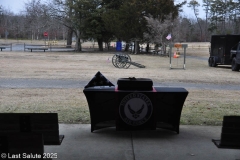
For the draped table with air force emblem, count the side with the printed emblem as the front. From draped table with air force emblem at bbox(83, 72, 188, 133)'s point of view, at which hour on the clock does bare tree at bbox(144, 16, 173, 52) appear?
The bare tree is roughly at 6 o'clock from the draped table with air force emblem.

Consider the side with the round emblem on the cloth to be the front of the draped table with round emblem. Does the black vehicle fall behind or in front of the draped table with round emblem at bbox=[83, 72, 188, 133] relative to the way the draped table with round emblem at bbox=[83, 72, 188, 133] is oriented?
behind

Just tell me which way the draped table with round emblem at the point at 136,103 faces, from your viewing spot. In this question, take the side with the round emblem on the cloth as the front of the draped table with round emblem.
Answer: facing the viewer

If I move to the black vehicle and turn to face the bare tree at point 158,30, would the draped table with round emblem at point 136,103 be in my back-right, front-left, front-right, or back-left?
back-left
